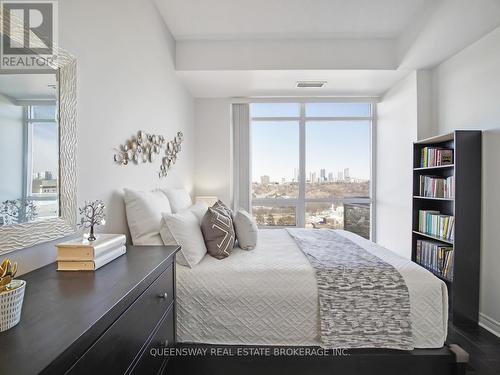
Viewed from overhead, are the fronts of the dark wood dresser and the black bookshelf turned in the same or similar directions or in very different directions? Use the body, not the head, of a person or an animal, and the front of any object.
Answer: very different directions

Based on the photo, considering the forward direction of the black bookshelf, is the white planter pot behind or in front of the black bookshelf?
in front

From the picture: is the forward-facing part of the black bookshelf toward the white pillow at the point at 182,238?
yes

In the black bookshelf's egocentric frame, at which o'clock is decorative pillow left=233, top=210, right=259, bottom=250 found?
The decorative pillow is roughly at 12 o'clock from the black bookshelf.

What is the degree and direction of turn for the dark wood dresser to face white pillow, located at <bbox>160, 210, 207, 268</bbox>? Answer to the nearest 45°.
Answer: approximately 90° to its left

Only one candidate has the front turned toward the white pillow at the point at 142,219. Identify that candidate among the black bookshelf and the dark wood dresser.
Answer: the black bookshelf

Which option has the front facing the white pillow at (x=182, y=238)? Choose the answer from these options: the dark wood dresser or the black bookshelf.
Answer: the black bookshelf

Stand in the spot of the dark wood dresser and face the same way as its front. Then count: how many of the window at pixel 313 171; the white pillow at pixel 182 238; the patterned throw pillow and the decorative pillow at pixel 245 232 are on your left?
4

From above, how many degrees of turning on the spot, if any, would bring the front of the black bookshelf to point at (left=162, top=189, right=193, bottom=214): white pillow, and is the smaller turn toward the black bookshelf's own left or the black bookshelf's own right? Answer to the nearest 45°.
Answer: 0° — it already faces it

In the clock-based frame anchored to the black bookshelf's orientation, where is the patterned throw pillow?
The patterned throw pillow is roughly at 12 o'clock from the black bookshelf.

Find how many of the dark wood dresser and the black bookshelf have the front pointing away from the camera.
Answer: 0

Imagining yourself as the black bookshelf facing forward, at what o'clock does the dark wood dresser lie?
The dark wood dresser is roughly at 11 o'clock from the black bookshelf.

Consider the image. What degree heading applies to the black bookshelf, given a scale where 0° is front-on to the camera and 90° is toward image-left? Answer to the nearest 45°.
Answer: approximately 45°

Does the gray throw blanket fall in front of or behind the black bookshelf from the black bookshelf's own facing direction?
in front
